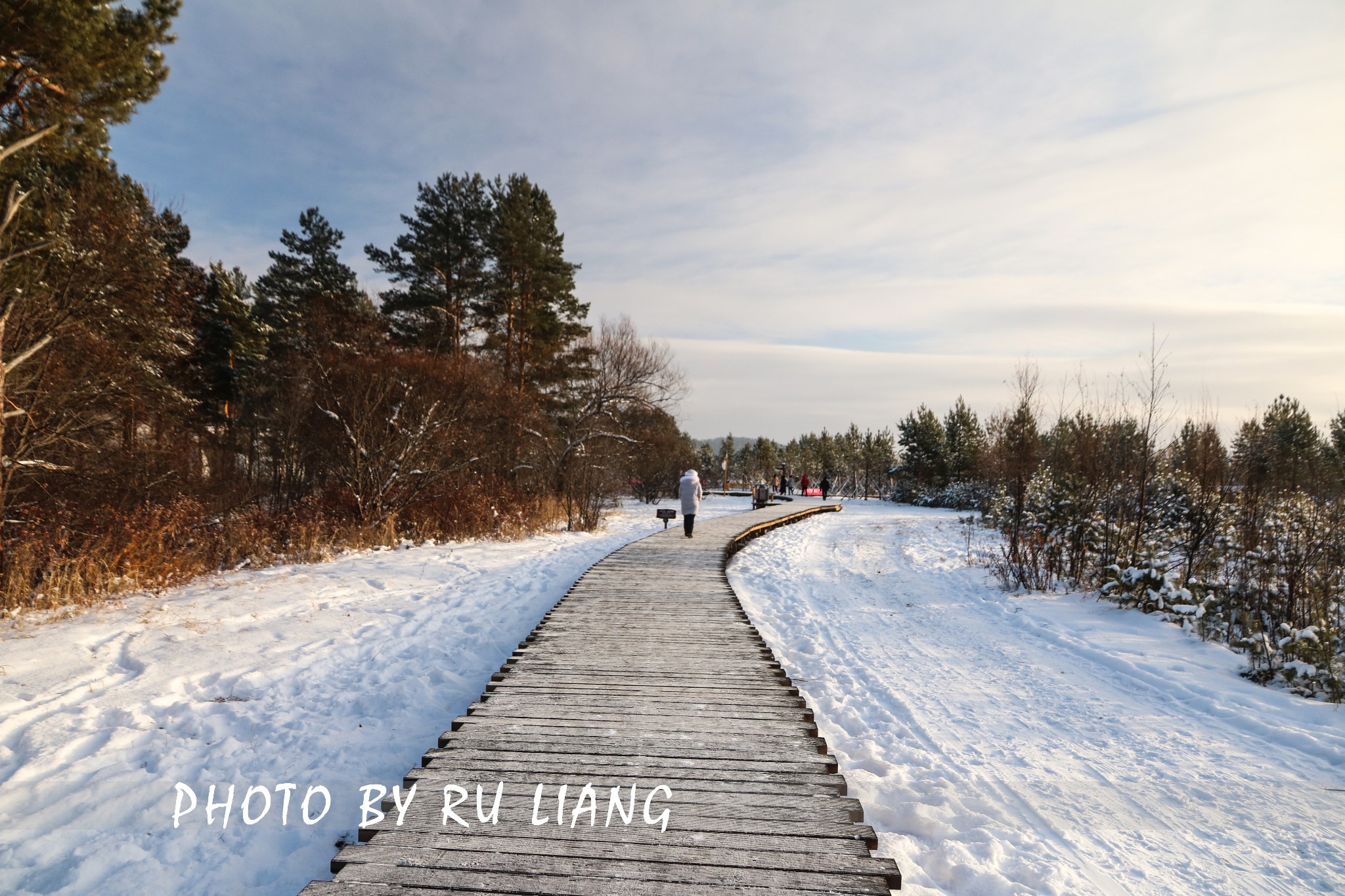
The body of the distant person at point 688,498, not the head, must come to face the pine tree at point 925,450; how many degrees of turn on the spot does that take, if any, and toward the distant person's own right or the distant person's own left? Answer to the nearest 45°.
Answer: approximately 45° to the distant person's own right

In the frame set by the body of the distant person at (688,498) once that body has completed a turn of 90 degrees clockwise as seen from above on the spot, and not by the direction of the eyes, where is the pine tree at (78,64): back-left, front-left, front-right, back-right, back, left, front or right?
back-right

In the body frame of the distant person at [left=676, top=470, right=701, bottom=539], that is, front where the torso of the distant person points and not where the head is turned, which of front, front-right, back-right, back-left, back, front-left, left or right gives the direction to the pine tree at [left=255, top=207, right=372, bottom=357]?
front-left

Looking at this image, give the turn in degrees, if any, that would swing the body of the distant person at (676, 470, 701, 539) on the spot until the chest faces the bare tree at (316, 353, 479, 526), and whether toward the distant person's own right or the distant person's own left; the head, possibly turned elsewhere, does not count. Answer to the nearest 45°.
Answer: approximately 90° to the distant person's own left

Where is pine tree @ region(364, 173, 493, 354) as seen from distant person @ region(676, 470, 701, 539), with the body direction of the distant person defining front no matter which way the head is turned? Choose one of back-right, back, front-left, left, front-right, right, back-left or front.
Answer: front-left

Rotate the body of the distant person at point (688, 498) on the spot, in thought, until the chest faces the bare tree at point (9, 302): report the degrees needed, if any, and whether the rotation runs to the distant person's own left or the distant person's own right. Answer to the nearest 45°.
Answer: approximately 135° to the distant person's own left

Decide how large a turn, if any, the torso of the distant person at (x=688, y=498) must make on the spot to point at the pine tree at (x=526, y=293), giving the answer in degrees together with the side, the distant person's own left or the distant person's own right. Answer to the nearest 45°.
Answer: approximately 45° to the distant person's own left

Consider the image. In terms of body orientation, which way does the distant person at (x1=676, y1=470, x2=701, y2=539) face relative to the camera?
away from the camera

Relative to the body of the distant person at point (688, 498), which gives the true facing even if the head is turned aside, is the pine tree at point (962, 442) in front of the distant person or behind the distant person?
in front
